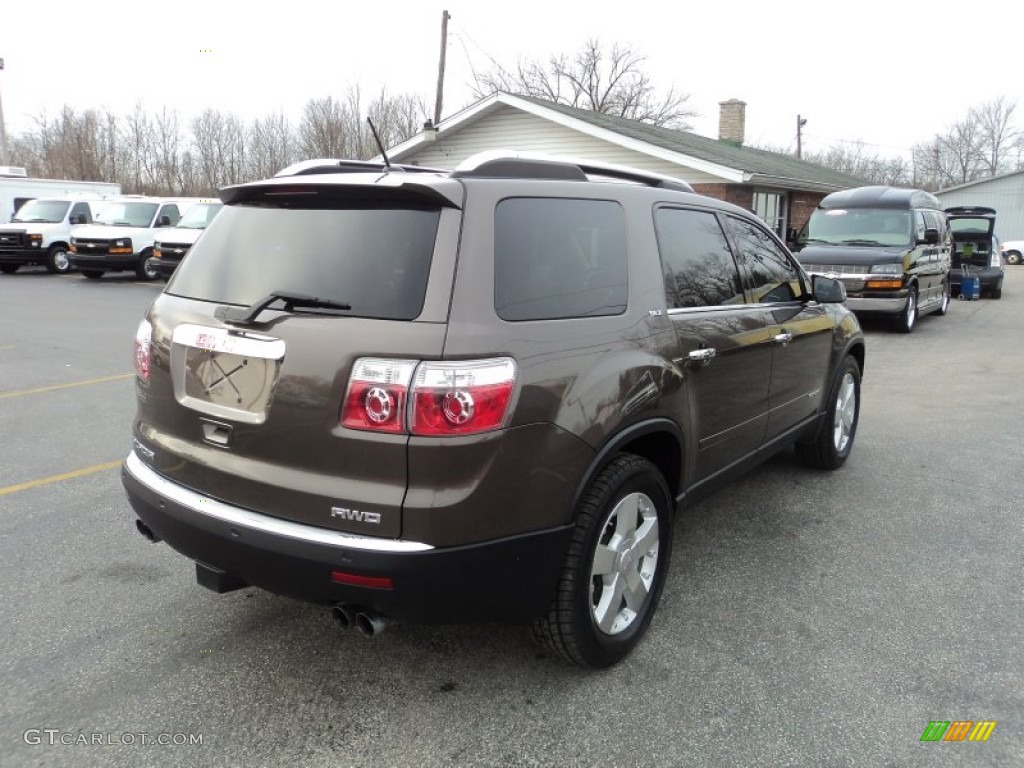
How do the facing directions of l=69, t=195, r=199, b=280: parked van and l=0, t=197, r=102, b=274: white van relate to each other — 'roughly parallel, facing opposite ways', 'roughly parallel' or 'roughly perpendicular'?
roughly parallel

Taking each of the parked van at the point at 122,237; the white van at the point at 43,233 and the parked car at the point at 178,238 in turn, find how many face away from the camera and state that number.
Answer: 0

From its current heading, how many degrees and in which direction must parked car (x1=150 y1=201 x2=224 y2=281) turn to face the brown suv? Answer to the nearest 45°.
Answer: approximately 45° to its left

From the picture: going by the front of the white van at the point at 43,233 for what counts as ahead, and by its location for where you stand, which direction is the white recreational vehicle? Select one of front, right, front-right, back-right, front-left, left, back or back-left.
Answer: back-right

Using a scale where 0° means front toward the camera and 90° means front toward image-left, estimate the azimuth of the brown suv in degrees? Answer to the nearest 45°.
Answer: approximately 225°

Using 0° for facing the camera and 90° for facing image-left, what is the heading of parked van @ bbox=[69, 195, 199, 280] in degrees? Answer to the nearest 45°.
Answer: approximately 45°

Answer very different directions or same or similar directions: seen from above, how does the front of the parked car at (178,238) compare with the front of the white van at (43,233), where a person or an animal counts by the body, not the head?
same or similar directions

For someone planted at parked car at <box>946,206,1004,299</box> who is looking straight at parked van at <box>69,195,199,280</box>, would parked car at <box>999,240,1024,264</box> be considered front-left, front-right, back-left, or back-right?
back-right

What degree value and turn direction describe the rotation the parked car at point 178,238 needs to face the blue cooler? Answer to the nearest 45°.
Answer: approximately 135° to its left

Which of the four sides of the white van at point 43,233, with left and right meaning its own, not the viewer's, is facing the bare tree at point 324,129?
back

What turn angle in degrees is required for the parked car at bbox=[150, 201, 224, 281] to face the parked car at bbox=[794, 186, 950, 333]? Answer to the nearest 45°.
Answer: approximately 90° to its left

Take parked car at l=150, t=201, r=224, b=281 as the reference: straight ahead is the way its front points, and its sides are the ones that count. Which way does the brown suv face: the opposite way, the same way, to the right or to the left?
the opposite way

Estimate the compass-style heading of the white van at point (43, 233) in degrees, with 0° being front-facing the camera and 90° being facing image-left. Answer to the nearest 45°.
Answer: approximately 45°

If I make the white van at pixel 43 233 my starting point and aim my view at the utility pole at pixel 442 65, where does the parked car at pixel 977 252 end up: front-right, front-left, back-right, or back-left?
front-right

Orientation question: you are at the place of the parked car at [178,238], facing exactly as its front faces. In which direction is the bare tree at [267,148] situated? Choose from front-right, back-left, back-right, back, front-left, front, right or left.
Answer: back-right

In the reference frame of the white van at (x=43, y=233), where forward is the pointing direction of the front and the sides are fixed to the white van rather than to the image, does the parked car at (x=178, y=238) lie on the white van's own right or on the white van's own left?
on the white van's own left
